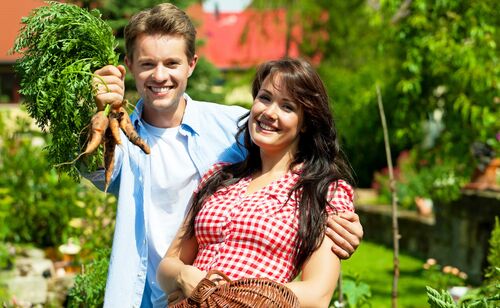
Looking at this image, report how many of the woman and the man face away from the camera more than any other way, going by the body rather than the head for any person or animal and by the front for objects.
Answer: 0

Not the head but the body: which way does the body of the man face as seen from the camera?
toward the camera

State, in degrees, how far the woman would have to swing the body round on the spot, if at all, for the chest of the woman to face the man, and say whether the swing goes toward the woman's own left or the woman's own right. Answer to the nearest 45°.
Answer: approximately 90° to the woman's own right

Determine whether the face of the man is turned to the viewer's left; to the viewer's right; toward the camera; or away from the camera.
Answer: toward the camera

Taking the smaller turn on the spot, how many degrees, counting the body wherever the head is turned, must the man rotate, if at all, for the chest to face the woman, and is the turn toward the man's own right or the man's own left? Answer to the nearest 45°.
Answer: approximately 45° to the man's own left

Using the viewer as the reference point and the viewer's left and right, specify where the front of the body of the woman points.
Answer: facing the viewer and to the left of the viewer
